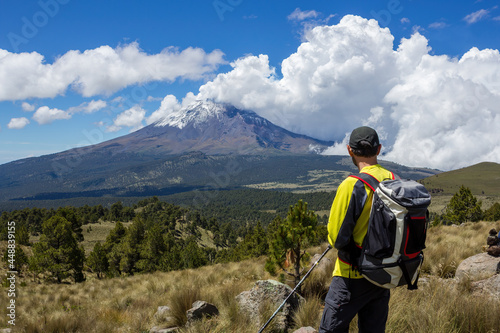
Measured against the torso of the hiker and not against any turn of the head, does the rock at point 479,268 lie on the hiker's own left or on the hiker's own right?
on the hiker's own right

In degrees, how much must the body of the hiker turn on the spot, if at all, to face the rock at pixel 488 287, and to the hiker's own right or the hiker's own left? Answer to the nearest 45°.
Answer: approximately 90° to the hiker's own right

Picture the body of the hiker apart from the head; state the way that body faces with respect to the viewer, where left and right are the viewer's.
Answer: facing away from the viewer and to the left of the viewer

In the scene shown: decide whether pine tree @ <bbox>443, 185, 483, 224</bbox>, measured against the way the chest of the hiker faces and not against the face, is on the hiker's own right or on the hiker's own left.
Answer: on the hiker's own right

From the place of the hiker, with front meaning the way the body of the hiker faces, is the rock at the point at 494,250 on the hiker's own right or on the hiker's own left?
on the hiker's own right

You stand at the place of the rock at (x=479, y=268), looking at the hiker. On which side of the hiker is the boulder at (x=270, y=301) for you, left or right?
right

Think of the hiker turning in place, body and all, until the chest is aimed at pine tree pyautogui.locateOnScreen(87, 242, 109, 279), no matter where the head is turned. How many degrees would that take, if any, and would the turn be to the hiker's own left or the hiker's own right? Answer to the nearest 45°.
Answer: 0° — they already face it
